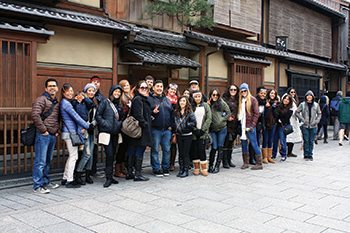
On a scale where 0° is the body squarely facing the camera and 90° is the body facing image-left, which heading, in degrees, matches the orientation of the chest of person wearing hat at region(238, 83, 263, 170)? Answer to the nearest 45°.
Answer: approximately 45°

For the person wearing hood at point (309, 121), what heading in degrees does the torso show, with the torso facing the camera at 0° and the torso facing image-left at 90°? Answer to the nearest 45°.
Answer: approximately 0°

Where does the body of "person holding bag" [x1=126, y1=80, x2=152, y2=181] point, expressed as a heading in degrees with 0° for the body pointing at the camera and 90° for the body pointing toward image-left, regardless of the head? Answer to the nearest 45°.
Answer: approximately 315°

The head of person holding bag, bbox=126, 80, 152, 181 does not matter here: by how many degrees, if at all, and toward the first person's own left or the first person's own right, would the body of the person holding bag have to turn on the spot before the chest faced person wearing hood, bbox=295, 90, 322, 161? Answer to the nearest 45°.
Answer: approximately 90° to the first person's own left
